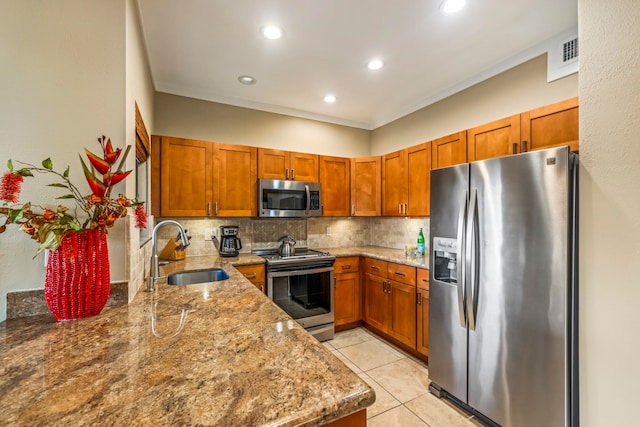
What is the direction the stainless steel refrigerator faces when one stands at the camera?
facing the viewer and to the left of the viewer

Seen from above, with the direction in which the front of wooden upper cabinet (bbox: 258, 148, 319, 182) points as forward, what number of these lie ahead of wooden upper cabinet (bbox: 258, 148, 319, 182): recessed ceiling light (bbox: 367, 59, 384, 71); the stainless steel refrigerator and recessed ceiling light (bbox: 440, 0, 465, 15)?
3

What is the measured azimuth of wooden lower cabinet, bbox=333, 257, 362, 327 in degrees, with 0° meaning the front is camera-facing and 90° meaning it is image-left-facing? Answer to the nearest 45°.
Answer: approximately 315°

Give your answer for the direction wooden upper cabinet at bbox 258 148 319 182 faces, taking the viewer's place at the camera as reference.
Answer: facing the viewer and to the right of the viewer

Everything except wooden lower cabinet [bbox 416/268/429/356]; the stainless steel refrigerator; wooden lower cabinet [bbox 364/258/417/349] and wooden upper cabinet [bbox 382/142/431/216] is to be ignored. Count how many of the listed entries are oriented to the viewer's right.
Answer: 0

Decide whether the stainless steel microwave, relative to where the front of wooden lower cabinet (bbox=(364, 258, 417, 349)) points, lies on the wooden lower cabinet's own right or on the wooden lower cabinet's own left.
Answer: on the wooden lower cabinet's own right

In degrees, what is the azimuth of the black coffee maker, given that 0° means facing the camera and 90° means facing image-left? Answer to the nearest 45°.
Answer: approximately 0°

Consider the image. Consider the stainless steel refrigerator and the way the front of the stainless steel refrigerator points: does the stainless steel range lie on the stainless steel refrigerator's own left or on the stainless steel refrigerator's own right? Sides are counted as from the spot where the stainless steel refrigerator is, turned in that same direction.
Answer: on the stainless steel refrigerator's own right

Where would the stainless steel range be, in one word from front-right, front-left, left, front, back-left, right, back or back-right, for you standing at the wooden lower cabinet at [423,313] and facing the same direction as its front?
front-right
